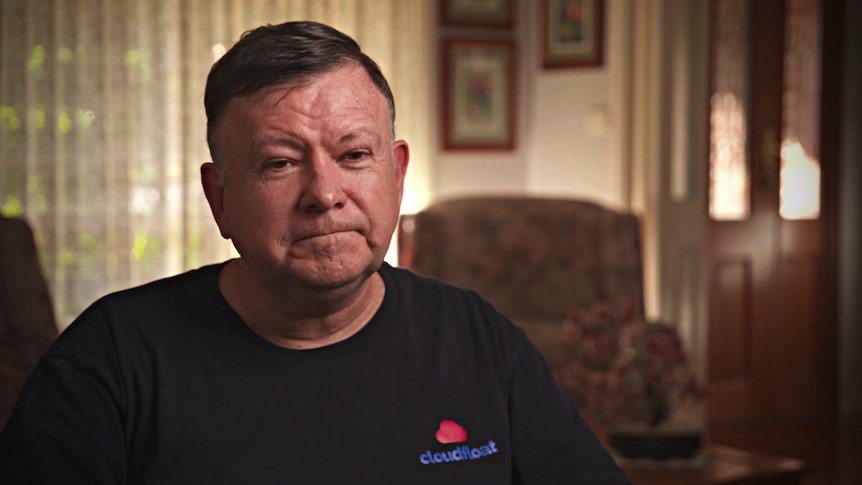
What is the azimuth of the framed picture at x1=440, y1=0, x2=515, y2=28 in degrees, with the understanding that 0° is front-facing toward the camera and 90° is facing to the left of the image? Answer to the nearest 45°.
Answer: approximately 0°

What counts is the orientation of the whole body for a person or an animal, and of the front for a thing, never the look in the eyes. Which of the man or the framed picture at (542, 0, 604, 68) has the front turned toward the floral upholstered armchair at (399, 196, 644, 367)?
the framed picture

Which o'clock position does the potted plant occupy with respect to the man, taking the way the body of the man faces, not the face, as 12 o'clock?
The potted plant is roughly at 7 o'clock from the man.

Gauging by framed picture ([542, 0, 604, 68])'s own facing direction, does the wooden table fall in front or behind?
in front

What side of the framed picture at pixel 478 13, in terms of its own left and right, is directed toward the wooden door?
left

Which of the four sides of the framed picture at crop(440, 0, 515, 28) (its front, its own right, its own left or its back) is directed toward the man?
front

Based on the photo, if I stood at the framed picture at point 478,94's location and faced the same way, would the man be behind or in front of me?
in front

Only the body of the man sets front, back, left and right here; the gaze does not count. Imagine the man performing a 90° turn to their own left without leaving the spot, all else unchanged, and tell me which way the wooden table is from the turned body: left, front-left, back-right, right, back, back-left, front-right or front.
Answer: front-left

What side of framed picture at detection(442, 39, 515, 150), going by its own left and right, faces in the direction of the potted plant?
front

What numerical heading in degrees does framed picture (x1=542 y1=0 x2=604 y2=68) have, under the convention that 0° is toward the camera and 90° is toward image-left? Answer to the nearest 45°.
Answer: approximately 0°
